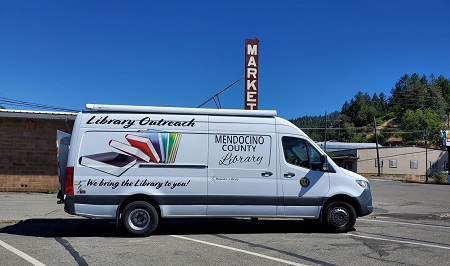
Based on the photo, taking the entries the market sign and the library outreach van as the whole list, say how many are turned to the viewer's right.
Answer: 1

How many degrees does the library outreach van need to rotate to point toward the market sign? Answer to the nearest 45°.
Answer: approximately 90° to its left

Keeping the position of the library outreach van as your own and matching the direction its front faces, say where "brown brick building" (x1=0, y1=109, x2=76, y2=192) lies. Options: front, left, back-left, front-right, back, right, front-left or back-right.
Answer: back-left

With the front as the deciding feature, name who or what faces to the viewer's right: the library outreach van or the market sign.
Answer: the library outreach van

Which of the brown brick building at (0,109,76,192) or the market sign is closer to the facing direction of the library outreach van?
the market sign

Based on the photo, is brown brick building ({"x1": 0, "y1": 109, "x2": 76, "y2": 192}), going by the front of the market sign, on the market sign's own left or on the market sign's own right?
on the market sign's own right

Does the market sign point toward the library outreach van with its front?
yes

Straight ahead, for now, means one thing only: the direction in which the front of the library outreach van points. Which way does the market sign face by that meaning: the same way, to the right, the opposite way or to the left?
to the right

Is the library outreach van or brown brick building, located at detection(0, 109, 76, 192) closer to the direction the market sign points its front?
the library outreach van

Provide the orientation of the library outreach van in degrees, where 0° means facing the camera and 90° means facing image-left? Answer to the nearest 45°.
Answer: approximately 270°

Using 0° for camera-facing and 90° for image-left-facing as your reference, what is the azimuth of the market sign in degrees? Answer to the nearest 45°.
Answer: approximately 0°
